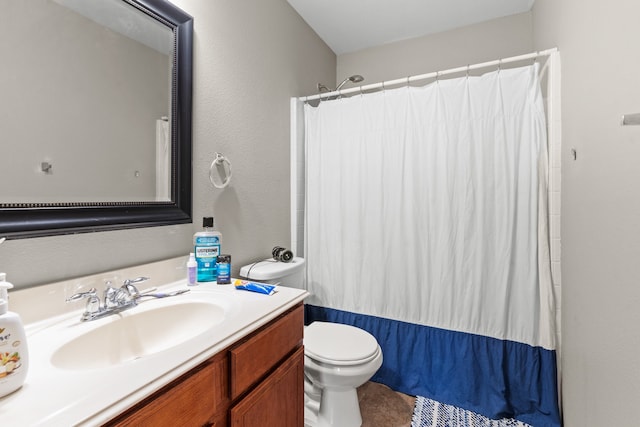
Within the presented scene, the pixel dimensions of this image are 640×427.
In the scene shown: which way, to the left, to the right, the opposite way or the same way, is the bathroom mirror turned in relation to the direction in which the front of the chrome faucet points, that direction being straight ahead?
the same way

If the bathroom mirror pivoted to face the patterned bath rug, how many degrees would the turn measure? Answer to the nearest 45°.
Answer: approximately 45° to its left

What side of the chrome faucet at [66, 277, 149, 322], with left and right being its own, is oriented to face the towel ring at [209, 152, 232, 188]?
left

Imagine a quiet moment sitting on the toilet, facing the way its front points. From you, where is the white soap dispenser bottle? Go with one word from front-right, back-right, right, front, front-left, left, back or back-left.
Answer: right

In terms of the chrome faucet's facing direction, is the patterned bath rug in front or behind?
in front

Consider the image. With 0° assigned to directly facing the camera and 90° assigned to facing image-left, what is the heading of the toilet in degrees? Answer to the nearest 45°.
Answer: approximately 315°

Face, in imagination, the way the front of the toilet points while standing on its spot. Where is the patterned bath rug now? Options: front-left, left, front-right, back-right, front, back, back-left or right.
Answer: front-left

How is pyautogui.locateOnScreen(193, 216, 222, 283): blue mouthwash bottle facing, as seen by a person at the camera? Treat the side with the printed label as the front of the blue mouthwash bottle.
facing the viewer

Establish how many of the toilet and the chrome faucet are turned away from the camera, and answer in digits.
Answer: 0

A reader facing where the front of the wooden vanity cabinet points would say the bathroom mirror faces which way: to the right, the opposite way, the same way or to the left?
the same way

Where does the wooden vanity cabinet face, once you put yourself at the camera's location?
facing the viewer and to the right of the viewer
